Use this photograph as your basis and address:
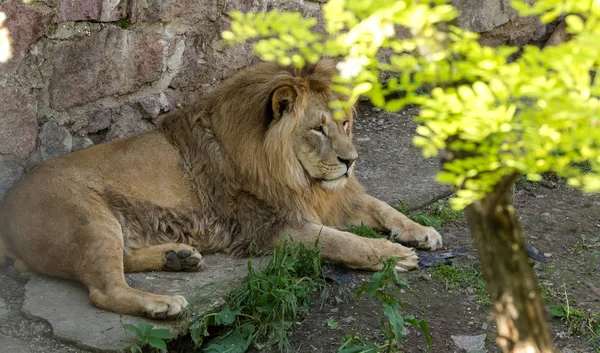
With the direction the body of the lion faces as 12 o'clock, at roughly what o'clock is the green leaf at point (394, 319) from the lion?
The green leaf is roughly at 2 o'clock from the lion.

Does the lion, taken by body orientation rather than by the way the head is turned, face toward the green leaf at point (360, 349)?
no

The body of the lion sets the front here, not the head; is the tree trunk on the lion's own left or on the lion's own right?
on the lion's own right

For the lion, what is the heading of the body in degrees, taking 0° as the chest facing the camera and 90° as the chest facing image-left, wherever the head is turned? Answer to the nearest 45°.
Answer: approximately 270°

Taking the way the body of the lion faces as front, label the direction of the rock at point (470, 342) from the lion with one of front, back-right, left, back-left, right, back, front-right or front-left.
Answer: front-right

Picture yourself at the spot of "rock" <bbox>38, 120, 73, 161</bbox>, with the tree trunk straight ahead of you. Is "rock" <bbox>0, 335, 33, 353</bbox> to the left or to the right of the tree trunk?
right

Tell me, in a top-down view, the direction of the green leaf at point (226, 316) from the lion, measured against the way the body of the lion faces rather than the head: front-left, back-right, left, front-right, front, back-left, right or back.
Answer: right

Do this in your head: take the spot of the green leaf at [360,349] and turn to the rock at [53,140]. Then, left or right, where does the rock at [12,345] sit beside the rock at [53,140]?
left

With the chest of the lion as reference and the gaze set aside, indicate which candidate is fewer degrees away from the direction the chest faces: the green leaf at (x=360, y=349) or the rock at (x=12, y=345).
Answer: the green leaf

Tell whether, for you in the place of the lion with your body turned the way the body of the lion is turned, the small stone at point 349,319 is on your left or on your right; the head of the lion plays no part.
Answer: on your right
